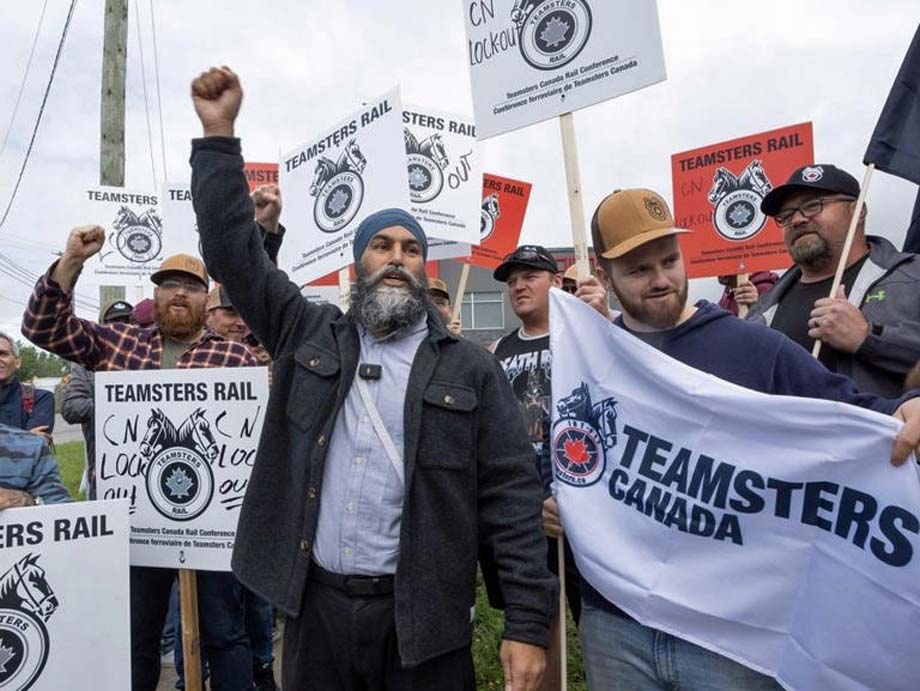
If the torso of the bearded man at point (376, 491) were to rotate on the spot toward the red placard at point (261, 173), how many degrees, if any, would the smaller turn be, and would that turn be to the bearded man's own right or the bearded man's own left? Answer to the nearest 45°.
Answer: approximately 180°

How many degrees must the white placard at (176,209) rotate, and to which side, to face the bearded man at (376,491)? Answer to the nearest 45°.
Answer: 0° — it already faces them

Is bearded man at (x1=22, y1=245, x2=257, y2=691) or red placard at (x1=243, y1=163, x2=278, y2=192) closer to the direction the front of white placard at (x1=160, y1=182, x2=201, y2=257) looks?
the bearded man

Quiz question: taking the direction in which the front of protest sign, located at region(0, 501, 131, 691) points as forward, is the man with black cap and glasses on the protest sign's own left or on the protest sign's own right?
on the protest sign's own left

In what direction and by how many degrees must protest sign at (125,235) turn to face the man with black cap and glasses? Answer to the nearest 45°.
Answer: approximately 45° to its left

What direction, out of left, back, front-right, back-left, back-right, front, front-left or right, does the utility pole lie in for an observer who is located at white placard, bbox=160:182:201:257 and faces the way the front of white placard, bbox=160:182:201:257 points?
back

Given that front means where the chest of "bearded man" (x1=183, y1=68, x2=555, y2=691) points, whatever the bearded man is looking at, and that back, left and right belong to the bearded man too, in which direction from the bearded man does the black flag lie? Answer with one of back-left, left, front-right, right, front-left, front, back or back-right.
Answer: left

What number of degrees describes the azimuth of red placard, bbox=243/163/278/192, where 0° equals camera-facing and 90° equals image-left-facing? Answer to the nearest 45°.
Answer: approximately 0°

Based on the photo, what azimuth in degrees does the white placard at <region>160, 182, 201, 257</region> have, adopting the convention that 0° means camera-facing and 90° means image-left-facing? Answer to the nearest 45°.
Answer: approximately 0°

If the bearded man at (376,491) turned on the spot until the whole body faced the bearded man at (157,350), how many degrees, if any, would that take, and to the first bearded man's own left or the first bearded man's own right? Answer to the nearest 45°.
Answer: approximately 135° to the first bearded man's own right
